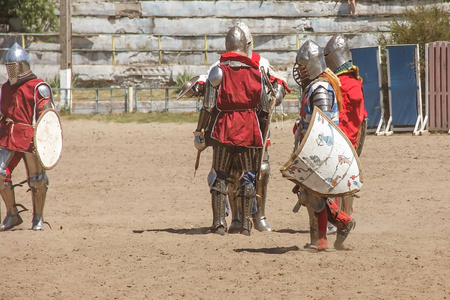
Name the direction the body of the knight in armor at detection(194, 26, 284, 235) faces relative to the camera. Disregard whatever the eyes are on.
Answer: away from the camera

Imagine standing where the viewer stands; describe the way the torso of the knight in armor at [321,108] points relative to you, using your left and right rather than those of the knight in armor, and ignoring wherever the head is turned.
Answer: facing to the left of the viewer

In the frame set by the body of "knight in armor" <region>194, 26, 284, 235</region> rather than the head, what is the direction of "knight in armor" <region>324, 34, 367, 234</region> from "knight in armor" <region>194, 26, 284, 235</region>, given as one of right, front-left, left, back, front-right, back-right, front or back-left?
right

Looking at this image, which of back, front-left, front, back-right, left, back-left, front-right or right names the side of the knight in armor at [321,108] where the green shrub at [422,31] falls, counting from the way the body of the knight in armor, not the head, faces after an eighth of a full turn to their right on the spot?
front-right

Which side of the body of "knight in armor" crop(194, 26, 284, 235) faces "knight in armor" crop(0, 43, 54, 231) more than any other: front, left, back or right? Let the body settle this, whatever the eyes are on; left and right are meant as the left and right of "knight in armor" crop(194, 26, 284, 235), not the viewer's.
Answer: left
